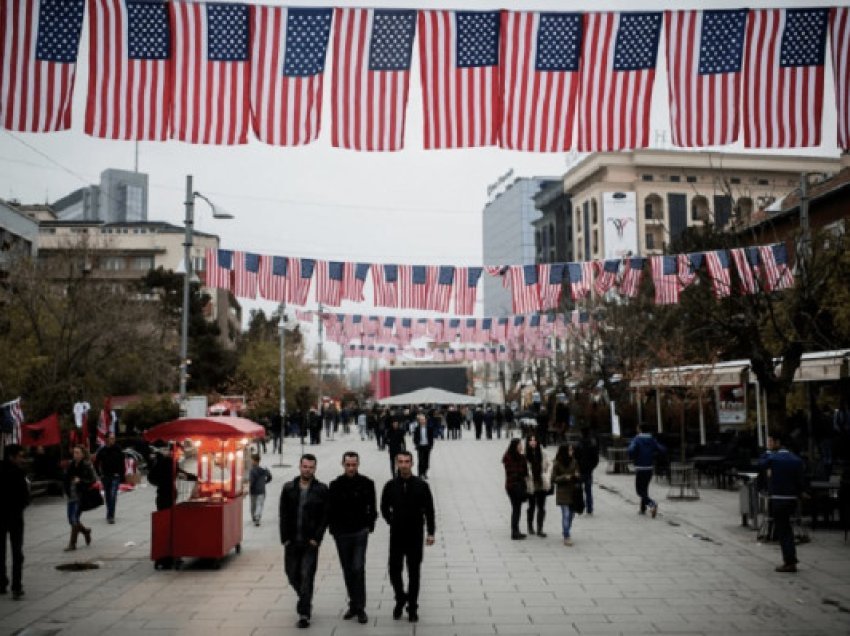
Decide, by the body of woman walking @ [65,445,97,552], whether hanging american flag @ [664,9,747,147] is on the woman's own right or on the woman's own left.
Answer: on the woman's own left

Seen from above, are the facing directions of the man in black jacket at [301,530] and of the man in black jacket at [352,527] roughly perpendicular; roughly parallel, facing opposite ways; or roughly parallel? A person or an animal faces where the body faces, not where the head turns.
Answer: roughly parallel

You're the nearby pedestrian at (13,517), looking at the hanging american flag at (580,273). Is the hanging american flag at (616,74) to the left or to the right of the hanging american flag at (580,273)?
right

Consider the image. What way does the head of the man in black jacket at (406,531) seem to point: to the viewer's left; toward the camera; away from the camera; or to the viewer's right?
toward the camera

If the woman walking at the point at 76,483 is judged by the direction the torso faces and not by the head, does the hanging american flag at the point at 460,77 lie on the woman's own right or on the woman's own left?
on the woman's own left

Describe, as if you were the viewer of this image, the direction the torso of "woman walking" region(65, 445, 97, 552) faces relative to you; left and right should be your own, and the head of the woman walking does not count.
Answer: facing the viewer and to the left of the viewer

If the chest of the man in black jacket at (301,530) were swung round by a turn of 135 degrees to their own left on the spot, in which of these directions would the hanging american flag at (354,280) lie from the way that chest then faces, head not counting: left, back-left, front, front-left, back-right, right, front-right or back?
front-left

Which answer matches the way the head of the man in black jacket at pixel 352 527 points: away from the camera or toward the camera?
toward the camera

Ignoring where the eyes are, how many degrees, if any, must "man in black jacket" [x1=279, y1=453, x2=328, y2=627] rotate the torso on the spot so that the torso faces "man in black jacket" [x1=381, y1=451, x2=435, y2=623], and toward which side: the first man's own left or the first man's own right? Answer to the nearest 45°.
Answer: approximately 90° to the first man's own left

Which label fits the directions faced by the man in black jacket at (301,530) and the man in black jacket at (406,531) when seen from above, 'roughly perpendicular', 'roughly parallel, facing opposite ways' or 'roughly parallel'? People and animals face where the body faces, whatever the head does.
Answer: roughly parallel

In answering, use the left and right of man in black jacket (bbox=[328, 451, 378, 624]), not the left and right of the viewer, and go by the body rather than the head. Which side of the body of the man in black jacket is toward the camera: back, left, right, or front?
front

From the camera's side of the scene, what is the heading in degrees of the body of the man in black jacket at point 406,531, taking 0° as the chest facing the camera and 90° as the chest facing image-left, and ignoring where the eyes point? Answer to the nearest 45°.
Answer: approximately 0°

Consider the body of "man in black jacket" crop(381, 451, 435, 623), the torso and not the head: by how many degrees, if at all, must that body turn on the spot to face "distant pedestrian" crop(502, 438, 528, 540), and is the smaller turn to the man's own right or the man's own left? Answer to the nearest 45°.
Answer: approximately 180°

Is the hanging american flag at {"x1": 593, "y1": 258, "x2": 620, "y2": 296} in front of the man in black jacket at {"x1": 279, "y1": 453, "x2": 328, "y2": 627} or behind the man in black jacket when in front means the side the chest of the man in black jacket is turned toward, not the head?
behind

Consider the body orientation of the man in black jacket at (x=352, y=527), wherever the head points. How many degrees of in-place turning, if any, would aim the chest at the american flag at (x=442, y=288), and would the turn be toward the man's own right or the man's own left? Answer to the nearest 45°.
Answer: approximately 180°

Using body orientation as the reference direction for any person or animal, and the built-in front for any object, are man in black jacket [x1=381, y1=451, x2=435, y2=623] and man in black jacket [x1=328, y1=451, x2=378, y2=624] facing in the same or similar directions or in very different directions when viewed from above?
same or similar directions

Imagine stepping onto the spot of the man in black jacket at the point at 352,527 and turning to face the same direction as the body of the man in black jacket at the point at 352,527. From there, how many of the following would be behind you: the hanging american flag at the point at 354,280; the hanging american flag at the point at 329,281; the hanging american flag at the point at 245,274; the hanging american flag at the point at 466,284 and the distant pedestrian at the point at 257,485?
5

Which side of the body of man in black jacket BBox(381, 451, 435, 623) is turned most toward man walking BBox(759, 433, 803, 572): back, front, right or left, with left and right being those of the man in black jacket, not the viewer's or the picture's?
left
